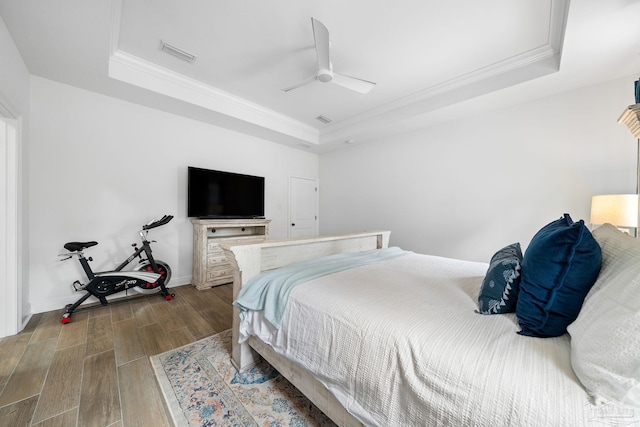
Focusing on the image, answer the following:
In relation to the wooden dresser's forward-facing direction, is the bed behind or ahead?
ahead

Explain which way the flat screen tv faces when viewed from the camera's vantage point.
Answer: facing the viewer and to the right of the viewer

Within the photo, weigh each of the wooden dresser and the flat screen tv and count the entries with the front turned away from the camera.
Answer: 0

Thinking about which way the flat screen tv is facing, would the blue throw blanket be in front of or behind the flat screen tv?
in front

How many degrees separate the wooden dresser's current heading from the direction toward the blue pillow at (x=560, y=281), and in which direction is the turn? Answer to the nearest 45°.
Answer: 0° — it already faces it

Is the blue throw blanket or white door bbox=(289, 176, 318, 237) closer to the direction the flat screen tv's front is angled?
the blue throw blanket

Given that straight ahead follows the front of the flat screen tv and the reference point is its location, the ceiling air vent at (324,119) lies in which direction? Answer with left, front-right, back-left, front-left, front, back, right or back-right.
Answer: front-left
